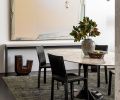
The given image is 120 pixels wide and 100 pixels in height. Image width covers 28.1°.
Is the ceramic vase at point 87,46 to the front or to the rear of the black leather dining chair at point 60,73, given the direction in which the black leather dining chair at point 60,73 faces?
to the front

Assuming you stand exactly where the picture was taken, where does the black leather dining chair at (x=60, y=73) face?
facing away from the viewer and to the right of the viewer

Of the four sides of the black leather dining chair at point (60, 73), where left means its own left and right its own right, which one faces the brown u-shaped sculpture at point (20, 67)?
left

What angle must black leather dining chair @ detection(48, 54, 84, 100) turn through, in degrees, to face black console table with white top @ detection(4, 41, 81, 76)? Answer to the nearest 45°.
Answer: approximately 45° to its left
